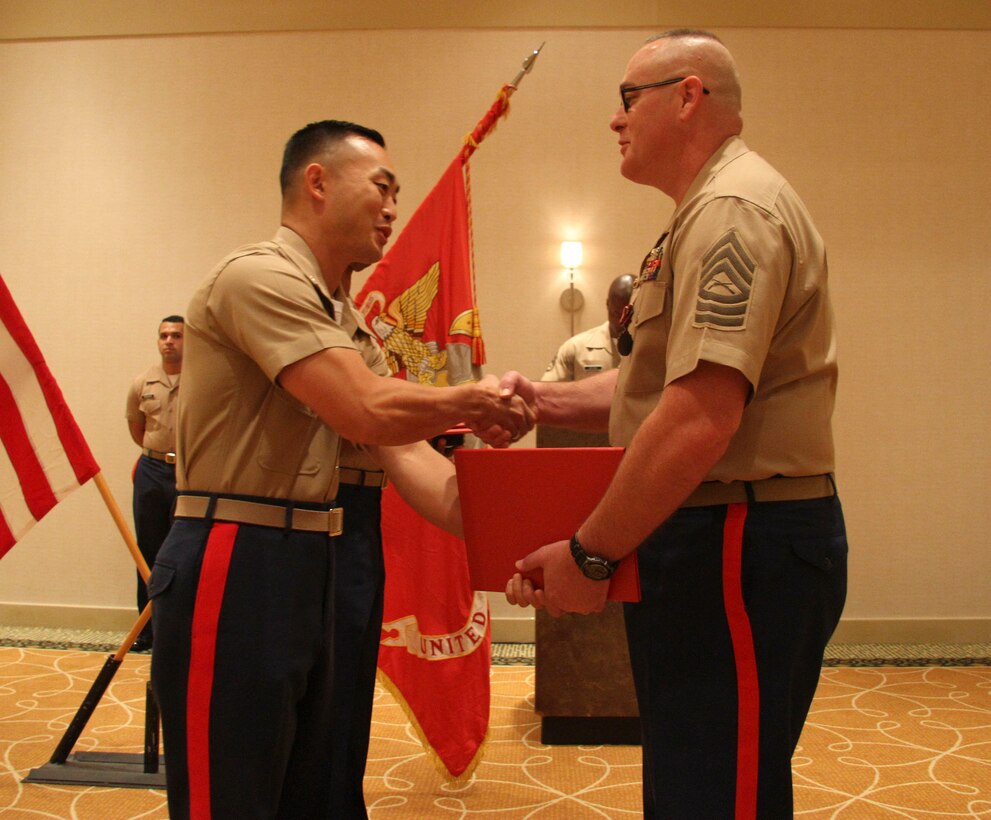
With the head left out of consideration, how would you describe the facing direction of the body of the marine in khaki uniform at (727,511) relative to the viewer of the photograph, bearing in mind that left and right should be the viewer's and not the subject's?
facing to the left of the viewer

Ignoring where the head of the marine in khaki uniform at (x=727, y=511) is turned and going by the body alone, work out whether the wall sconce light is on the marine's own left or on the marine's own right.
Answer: on the marine's own right

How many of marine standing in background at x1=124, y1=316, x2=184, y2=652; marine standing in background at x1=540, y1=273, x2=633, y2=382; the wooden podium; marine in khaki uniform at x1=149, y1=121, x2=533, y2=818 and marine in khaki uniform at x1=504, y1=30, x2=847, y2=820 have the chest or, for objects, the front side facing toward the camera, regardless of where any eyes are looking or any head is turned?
3

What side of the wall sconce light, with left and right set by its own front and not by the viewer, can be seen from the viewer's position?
front

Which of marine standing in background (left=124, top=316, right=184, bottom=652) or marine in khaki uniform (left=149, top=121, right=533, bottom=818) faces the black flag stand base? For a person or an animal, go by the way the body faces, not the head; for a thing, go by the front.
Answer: the marine standing in background

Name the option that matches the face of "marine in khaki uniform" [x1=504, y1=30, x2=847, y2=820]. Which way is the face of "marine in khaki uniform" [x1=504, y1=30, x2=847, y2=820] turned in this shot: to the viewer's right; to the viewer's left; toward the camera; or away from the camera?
to the viewer's left

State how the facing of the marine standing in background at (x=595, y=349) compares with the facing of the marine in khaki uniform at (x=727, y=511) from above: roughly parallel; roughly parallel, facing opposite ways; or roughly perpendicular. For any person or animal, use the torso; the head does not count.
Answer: roughly perpendicular

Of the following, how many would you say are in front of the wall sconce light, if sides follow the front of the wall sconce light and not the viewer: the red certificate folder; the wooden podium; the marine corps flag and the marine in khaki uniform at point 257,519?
4

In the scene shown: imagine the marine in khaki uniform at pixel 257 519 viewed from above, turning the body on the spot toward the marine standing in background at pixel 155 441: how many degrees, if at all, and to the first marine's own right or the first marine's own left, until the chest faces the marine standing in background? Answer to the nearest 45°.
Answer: approximately 90° to the first marine's own left

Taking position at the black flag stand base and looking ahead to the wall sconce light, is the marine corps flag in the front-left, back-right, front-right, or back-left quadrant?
front-right

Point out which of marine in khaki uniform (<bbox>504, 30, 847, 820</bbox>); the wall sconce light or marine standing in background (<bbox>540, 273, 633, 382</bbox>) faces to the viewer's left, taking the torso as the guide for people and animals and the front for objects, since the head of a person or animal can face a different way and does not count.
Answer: the marine in khaki uniform

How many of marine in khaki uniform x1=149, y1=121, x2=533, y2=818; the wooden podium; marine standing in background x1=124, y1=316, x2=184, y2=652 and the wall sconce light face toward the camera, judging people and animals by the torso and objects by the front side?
3

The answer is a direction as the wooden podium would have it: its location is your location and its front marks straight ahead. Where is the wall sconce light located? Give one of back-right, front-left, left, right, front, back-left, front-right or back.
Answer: back

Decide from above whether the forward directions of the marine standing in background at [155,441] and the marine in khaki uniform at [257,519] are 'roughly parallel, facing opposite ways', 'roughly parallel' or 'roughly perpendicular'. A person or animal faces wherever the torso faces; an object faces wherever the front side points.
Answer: roughly perpendicular

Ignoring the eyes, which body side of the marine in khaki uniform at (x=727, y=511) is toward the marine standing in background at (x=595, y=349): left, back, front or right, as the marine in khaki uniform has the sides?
right

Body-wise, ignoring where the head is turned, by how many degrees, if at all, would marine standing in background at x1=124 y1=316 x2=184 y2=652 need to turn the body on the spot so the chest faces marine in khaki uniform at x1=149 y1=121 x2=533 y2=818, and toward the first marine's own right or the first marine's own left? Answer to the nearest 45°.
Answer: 0° — they already face them

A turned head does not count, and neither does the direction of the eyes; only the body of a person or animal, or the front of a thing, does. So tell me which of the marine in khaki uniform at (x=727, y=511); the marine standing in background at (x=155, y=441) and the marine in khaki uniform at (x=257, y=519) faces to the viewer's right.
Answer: the marine in khaki uniform at (x=257, y=519)

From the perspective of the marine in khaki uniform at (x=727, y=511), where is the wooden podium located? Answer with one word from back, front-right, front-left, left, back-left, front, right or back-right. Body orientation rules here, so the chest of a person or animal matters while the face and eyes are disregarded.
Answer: right

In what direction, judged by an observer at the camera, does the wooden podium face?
facing the viewer

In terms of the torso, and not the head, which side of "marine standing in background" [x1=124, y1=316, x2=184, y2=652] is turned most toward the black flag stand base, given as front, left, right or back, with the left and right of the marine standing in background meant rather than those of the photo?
front
